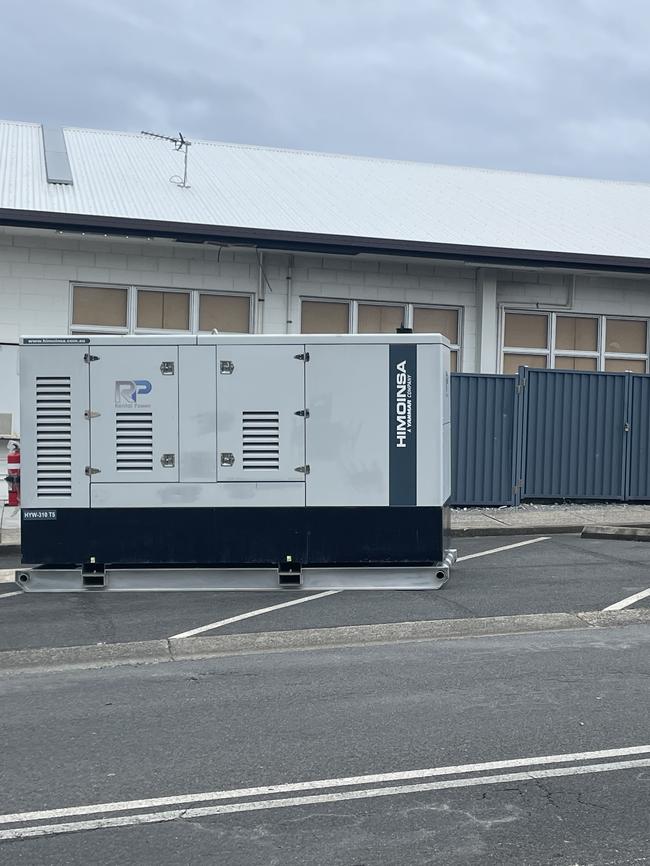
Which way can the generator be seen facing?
toward the camera

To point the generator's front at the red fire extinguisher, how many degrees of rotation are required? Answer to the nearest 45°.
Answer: approximately 135° to its right

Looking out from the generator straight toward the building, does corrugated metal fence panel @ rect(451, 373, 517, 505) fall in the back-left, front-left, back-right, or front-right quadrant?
front-right

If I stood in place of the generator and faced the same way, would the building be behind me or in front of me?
behind

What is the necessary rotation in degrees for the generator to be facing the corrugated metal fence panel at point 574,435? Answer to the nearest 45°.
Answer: approximately 135° to its left

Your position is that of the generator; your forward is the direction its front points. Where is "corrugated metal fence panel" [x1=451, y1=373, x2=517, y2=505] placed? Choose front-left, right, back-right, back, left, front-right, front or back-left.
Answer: back-left

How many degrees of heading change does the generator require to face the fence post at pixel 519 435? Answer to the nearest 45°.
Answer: approximately 135° to its left

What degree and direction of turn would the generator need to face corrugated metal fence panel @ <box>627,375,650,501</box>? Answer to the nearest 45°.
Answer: approximately 135° to its left
